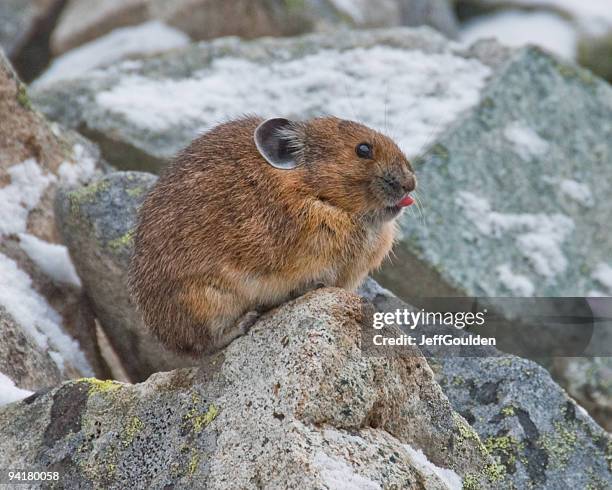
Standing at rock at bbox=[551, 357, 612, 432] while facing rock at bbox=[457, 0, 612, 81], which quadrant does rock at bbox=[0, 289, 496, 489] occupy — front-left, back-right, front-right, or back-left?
back-left

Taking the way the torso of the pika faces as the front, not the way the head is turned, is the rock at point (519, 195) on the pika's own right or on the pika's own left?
on the pika's own left

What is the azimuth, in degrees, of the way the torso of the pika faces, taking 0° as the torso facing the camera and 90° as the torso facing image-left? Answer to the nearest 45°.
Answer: approximately 270°

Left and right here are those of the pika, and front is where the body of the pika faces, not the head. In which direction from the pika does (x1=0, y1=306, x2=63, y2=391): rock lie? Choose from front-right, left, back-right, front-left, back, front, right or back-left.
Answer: back

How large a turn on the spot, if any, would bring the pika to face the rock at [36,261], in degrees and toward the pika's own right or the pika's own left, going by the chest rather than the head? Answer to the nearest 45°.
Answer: approximately 135° to the pika's own left

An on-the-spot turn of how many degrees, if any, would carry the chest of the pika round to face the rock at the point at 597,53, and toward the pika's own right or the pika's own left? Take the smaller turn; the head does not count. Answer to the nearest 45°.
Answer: approximately 45° to the pika's own left

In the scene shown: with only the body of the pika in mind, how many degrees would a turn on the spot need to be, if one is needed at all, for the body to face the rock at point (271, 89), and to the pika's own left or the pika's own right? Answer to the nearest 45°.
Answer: approximately 90° to the pika's own left

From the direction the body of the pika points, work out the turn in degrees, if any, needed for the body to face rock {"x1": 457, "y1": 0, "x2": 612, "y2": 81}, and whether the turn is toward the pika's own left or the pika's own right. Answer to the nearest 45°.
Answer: approximately 45° to the pika's own left
